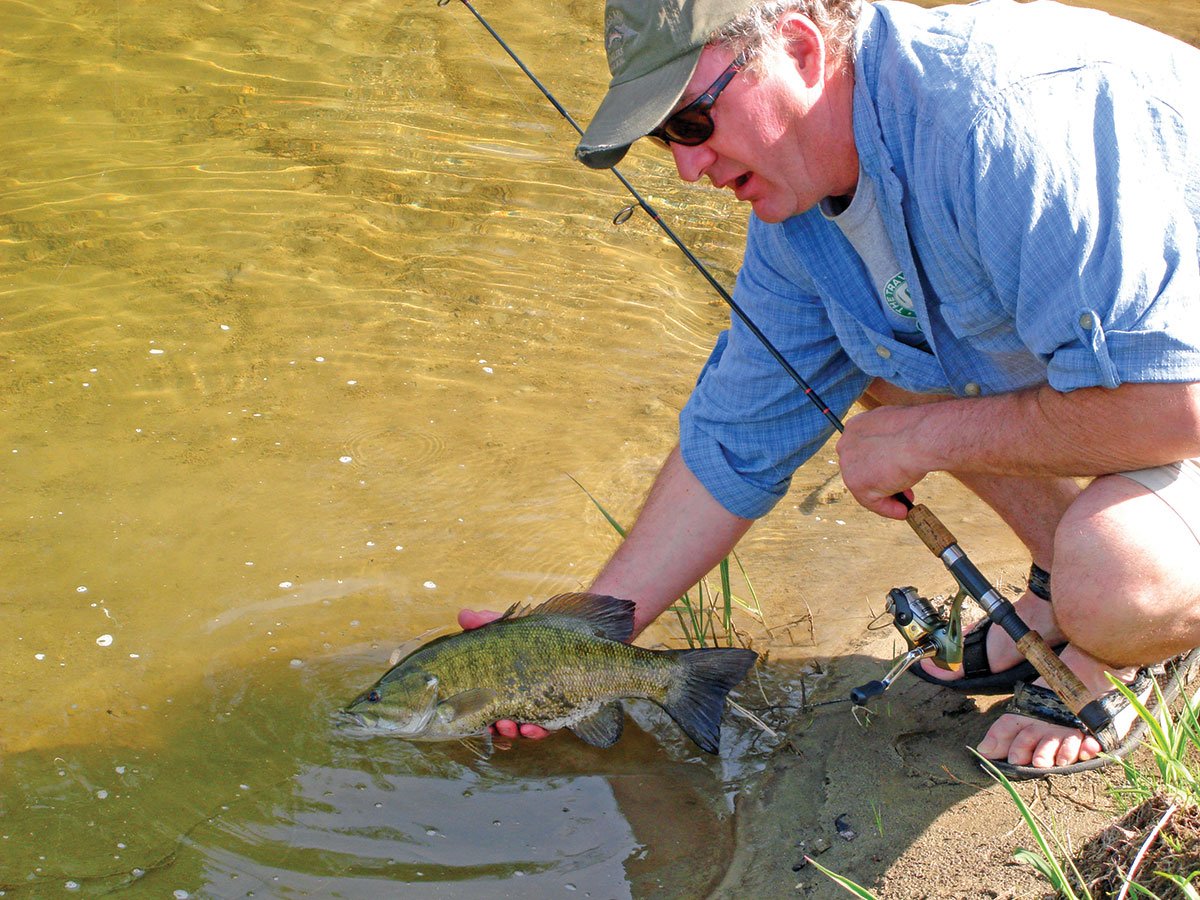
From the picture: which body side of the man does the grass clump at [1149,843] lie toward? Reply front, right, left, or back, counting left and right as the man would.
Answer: left

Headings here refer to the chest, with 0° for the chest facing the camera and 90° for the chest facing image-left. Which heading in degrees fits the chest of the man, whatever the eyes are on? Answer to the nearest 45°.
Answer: approximately 45°

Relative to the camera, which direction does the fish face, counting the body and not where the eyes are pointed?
to the viewer's left
